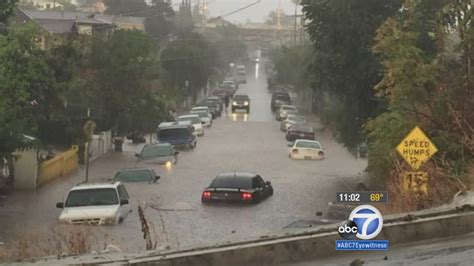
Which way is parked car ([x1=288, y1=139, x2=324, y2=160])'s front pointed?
away from the camera

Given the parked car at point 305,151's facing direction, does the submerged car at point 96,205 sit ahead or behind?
behind

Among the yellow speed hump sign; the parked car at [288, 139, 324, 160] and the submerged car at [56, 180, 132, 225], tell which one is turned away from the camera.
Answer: the parked car

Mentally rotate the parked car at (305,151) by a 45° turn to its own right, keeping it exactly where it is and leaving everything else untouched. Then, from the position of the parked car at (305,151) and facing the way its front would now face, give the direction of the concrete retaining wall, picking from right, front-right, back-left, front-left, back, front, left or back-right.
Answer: back-right

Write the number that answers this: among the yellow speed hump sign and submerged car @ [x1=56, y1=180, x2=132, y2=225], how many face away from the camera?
0

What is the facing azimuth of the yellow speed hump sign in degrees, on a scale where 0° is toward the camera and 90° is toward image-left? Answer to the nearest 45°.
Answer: approximately 0°

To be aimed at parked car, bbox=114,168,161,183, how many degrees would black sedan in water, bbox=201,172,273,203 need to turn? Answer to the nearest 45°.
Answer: approximately 90° to its left

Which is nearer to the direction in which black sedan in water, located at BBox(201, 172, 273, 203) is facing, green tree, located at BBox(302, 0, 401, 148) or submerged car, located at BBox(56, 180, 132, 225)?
the green tree

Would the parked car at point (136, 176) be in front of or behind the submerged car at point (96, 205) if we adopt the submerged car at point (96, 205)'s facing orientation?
behind

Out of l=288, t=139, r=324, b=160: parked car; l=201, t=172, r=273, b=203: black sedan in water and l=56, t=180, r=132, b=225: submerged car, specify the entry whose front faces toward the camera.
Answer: the submerged car

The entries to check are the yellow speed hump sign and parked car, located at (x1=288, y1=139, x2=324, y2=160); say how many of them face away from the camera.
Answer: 1

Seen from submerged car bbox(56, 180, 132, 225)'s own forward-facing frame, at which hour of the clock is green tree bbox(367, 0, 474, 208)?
The green tree is roughly at 9 o'clock from the submerged car.
